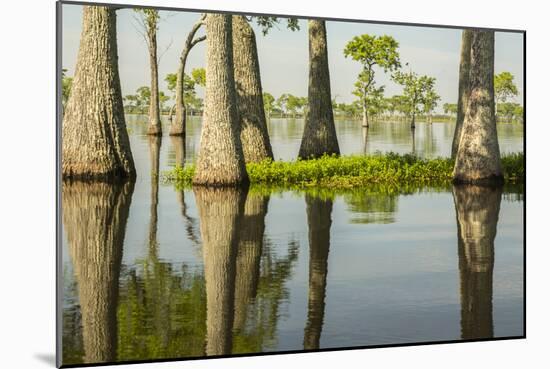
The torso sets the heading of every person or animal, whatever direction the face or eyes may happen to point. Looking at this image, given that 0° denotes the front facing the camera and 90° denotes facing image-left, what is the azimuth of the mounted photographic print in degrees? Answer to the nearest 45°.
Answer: approximately 315°
